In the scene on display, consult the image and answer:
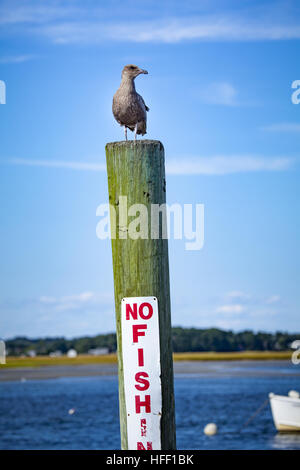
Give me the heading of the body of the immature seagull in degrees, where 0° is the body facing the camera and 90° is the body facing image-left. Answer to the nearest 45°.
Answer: approximately 45°

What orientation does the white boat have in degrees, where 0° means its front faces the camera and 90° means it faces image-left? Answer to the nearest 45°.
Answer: approximately 90°

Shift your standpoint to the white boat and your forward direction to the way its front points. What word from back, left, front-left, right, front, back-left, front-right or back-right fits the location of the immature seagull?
left

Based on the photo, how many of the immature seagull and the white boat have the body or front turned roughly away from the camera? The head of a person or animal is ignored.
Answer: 0

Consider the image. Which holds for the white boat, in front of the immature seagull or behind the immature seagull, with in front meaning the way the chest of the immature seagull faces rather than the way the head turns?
behind

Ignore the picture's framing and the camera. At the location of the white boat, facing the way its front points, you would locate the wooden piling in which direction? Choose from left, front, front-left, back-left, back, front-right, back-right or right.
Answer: left
